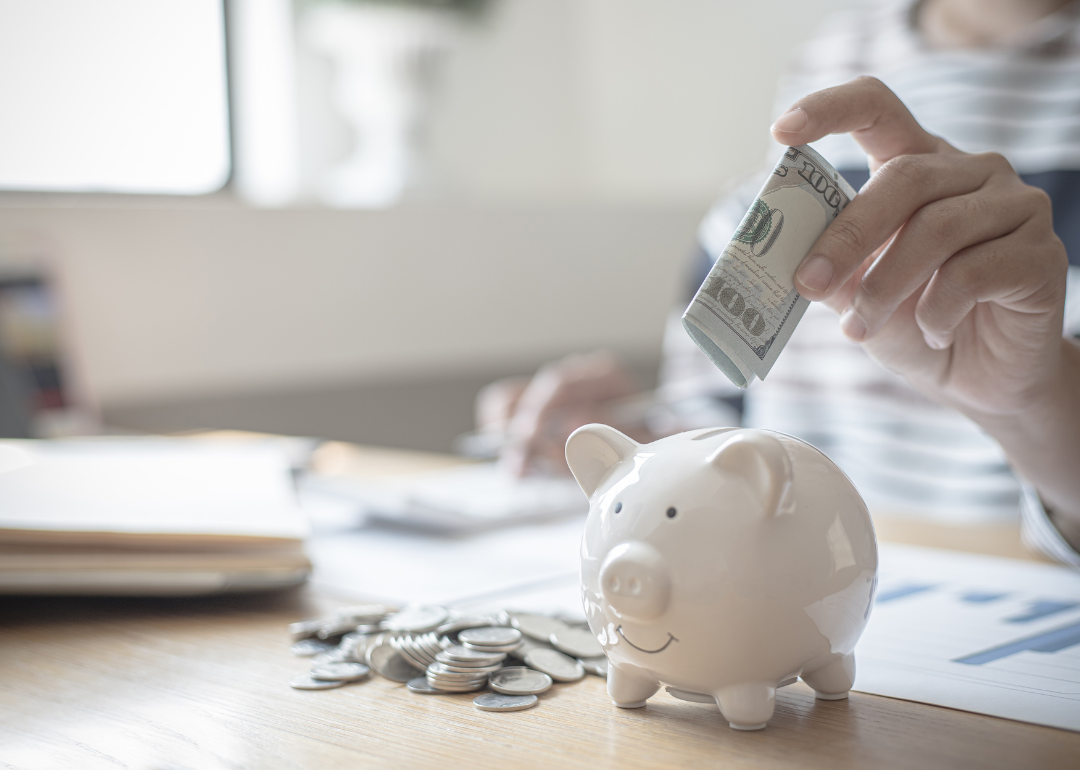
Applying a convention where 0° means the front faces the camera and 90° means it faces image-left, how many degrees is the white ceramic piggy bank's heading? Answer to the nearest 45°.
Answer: approximately 45°
